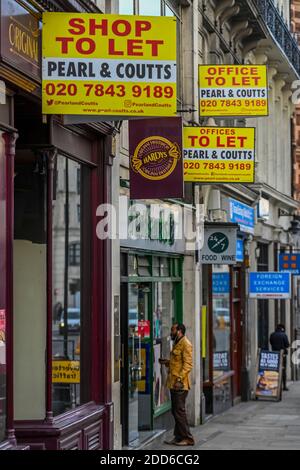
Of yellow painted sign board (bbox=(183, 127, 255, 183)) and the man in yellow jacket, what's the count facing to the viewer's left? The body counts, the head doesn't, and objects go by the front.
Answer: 1

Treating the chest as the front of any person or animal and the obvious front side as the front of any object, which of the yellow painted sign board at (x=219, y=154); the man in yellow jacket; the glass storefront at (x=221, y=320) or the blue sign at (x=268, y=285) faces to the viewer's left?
the man in yellow jacket

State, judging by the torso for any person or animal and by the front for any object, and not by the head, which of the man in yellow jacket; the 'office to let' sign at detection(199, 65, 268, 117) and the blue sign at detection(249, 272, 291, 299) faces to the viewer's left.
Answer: the man in yellow jacket

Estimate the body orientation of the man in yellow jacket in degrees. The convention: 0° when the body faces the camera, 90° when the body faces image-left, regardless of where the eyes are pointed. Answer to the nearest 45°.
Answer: approximately 90°

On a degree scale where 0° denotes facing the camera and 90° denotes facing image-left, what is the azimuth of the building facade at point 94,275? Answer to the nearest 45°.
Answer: approximately 315°

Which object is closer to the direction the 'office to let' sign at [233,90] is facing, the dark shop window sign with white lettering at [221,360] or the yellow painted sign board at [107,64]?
the yellow painted sign board

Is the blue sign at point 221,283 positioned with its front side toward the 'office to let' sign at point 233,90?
yes

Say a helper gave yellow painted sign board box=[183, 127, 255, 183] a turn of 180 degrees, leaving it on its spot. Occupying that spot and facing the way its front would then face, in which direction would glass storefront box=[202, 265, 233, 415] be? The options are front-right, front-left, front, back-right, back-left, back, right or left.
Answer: front

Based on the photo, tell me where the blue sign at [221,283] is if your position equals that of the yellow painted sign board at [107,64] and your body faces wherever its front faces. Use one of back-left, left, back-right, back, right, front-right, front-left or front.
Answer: back
